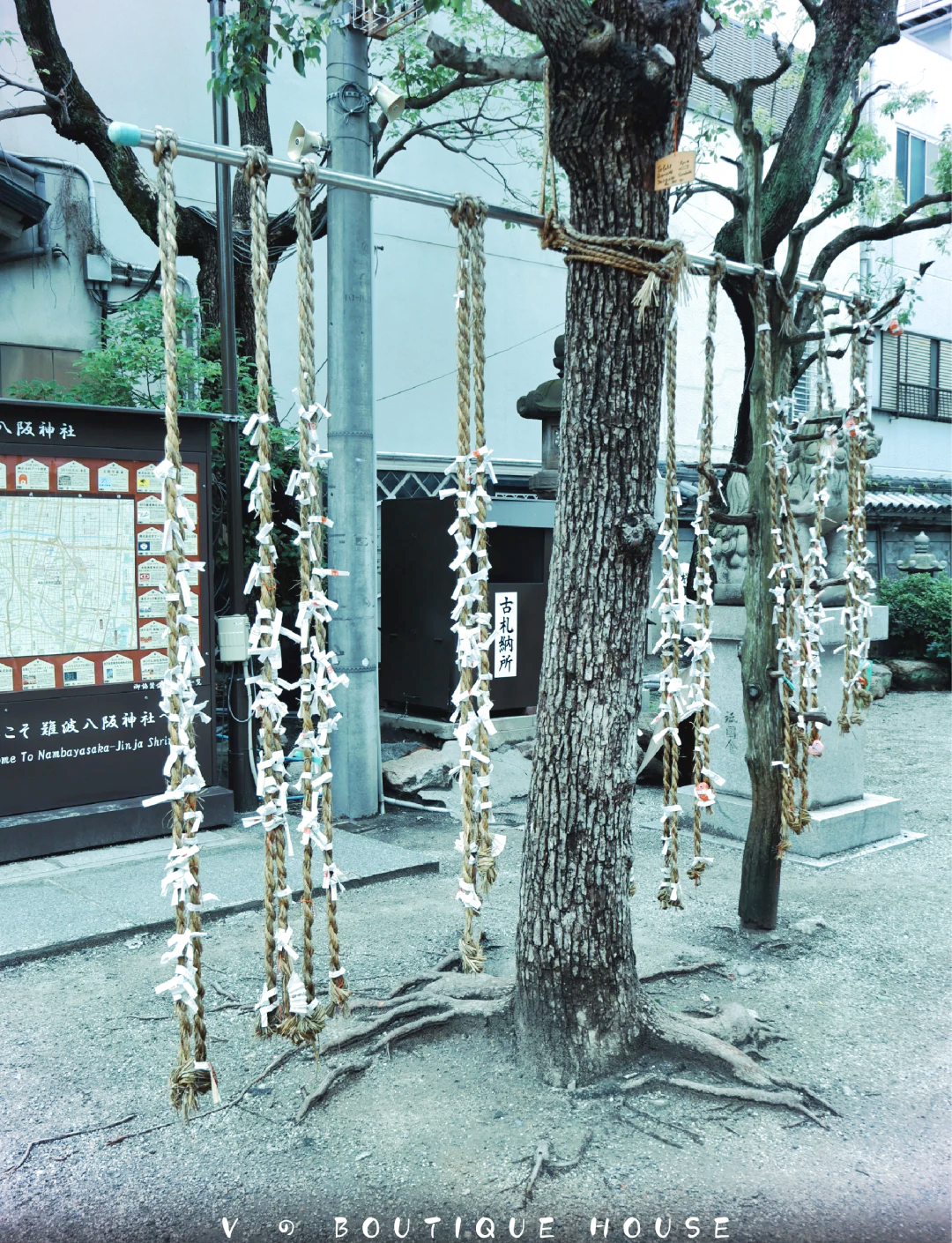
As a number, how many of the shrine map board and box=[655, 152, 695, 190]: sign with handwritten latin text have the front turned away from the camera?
0

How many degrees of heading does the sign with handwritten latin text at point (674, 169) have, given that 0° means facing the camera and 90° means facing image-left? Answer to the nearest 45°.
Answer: approximately 45°

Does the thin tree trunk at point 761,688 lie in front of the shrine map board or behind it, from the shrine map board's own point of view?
in front

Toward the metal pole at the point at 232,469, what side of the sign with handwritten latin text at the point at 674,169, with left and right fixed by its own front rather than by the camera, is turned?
right

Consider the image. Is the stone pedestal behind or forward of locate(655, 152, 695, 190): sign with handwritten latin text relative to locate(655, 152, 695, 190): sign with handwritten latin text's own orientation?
behind

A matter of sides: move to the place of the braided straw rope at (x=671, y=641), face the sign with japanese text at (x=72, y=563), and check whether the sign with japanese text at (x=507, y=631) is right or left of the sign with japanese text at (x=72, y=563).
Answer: right

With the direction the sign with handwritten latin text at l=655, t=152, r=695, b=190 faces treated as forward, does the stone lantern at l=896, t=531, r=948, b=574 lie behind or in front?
behind
